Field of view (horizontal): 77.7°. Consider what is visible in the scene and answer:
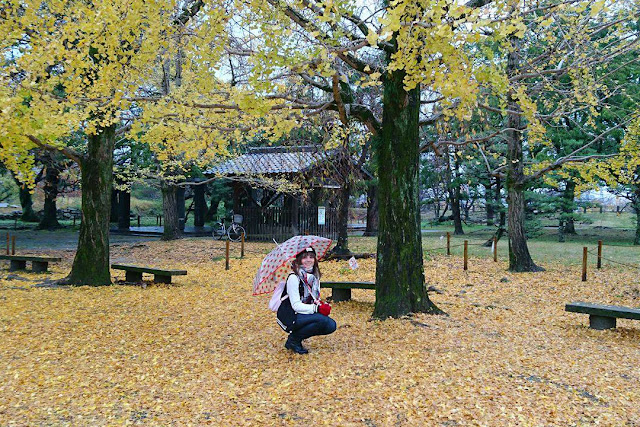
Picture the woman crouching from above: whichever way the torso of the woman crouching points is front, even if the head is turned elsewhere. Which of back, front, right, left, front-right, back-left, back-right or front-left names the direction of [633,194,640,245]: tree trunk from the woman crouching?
left

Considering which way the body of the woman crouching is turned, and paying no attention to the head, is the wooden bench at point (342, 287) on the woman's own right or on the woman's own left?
on the woman's own left

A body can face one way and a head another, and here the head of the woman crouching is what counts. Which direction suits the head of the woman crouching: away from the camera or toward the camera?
toward the camera

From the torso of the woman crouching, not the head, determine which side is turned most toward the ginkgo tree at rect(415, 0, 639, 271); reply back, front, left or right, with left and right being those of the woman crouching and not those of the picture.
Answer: left

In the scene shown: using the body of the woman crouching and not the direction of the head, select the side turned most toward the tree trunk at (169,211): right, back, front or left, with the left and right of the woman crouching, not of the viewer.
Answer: back

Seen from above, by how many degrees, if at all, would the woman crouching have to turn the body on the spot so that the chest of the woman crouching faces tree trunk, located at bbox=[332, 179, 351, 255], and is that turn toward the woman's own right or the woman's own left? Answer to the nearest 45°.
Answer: approximately 135° to the woman's own left

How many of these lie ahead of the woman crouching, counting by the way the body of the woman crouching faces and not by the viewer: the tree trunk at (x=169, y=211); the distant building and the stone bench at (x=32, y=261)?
0

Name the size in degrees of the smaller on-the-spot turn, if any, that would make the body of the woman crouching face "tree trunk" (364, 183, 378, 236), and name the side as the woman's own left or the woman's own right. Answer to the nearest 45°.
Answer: approximately 135° to the woman's own left

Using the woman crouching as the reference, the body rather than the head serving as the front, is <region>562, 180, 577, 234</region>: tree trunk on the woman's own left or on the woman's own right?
on the woman's own left

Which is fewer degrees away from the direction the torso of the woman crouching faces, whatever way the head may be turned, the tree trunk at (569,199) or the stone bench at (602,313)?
the stone bench

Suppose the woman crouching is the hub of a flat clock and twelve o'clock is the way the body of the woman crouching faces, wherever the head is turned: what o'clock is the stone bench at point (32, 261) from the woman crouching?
The stone bench is roughly at 6 o'clock from the woman crouching.

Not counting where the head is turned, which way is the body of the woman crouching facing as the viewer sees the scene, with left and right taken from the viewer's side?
facing the viewer and to the right of the viewer

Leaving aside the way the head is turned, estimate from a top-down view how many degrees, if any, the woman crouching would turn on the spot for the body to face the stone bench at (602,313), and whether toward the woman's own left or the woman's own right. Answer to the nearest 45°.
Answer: approximately 45° to the woman's own left

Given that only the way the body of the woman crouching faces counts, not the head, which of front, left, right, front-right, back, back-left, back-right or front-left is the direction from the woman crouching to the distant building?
back-left
